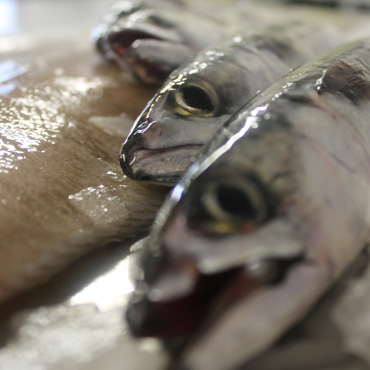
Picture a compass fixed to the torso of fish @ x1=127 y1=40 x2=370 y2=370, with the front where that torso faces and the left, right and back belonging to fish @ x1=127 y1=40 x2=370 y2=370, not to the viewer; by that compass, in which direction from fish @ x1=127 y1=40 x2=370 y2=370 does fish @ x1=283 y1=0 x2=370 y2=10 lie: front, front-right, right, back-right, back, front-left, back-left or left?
back-right

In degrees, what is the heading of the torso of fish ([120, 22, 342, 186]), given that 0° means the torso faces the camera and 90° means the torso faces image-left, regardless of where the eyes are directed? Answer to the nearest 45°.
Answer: approximately 45°

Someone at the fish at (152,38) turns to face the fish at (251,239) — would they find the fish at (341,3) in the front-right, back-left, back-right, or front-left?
back-left

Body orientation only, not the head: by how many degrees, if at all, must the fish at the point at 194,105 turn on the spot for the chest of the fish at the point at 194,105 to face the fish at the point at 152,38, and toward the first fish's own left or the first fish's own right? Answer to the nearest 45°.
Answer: approximately 135° to the first fish's own right

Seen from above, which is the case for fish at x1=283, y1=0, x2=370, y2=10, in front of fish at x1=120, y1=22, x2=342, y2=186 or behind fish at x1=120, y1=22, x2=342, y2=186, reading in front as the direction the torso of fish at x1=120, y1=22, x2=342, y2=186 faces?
behind

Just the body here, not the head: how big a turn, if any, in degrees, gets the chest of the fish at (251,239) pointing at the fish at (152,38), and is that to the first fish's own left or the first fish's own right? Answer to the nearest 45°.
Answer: approximately 135° to the first fish's own right

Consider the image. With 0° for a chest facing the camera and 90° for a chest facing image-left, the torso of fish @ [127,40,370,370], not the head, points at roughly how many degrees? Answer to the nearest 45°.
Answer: approximately 45°
